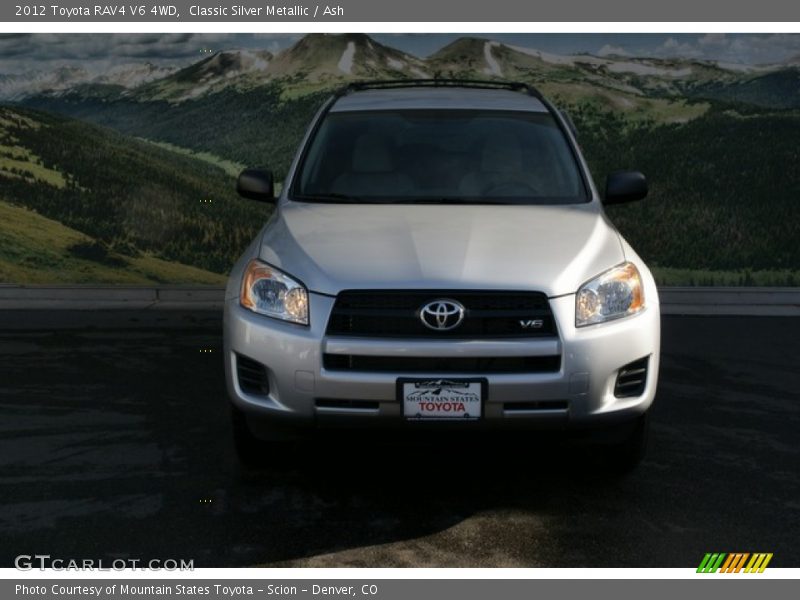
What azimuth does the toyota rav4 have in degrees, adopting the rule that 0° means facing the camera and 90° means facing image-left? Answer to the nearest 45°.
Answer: approximately 0°
